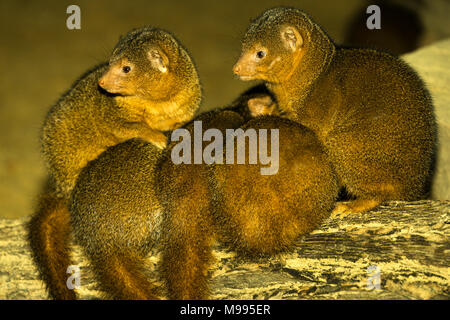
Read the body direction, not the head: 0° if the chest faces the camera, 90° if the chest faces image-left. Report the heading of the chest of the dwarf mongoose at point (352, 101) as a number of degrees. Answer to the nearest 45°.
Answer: approximately 90°

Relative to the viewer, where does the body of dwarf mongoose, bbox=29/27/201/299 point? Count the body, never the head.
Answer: to the viewer's right

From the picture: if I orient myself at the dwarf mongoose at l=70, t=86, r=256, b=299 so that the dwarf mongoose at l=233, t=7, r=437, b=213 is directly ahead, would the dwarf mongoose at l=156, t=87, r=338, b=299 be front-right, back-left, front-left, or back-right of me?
front-right

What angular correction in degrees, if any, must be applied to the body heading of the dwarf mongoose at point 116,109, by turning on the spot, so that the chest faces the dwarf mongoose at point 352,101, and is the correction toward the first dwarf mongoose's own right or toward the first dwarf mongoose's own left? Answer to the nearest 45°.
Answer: approximately 45° to the first dwarf mongoose's own right

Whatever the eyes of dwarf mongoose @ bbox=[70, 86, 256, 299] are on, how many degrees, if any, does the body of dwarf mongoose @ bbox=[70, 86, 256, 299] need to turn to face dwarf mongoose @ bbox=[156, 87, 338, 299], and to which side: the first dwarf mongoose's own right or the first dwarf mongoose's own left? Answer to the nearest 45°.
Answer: approximately 90° to the first dwarf mongoose's own right

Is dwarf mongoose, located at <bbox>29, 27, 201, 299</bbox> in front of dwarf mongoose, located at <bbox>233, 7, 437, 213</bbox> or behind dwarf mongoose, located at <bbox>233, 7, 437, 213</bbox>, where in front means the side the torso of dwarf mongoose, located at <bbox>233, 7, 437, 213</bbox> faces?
in front

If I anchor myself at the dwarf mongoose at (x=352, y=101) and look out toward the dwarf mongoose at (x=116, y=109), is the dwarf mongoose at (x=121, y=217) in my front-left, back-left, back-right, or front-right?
front-left

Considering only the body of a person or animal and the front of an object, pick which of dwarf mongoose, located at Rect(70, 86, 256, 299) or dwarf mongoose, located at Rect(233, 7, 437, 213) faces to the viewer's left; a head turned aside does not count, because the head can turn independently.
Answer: dwarf mongoose, located at Rect(233, 7, 437, 213)

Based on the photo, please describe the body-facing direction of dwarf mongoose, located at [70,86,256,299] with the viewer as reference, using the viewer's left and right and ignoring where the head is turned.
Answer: facing away from the viewer and to the right of the viewer
